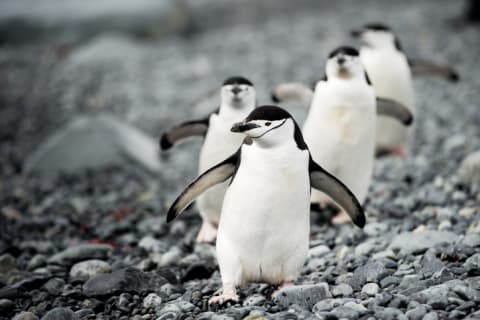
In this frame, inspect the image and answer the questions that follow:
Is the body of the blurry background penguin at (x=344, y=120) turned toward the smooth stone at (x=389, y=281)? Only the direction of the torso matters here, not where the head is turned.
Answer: yes

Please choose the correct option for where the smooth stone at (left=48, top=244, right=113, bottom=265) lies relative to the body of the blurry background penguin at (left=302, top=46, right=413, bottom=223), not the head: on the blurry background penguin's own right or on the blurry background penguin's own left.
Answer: on the blurry background penguin's own right

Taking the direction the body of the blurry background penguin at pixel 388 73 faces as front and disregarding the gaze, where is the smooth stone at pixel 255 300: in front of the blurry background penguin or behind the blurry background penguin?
in front

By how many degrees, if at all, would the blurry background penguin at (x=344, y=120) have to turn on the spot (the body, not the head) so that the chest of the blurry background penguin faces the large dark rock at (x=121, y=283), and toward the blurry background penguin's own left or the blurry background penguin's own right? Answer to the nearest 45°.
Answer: approximately 45° to the blurry background penguin's own right

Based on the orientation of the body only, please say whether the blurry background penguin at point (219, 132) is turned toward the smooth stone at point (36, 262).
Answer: no

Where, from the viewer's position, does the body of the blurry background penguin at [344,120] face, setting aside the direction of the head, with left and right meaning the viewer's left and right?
facing the viewer

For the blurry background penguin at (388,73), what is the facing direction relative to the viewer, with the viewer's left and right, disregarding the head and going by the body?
facing the viewer and to the left of the viewer

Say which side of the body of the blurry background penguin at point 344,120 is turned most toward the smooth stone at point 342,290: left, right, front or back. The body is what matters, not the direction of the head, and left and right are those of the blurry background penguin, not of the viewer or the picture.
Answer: front

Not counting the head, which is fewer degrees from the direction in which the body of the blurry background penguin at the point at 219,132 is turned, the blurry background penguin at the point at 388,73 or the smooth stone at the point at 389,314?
the smooth stone

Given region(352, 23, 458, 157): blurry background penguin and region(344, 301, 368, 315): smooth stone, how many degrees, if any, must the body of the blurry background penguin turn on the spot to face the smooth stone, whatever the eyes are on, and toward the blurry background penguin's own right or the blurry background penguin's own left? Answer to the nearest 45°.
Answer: approximately 45° to the blurry background penguin's own left

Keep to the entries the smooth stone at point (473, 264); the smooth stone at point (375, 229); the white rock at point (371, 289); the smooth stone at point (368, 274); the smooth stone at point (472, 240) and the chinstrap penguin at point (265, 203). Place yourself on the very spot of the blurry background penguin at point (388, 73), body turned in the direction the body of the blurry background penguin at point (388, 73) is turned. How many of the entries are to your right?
0

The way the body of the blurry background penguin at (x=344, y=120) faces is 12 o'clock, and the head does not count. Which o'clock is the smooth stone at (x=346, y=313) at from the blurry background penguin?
The smooth stone is roughly at 12 o'clock from the blurry background penguin.

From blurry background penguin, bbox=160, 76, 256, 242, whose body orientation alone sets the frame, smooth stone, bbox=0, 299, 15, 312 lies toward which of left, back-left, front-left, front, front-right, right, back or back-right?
front-right

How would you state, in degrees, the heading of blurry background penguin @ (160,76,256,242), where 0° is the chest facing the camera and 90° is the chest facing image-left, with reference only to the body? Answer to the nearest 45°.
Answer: approximately 0°

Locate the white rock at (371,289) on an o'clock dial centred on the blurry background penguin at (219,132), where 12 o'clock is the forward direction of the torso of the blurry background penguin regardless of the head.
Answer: The white rock is roughly at 11 o'clock from the blurry background penguin.

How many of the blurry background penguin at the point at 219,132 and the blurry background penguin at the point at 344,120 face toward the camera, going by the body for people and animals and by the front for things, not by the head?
2

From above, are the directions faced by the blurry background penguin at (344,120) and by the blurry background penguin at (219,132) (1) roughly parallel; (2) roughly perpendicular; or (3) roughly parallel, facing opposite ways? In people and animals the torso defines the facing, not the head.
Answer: roughly parallel

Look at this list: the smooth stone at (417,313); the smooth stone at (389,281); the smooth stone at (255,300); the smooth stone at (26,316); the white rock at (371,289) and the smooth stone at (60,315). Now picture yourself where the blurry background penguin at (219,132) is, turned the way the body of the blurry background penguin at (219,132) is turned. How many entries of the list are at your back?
0

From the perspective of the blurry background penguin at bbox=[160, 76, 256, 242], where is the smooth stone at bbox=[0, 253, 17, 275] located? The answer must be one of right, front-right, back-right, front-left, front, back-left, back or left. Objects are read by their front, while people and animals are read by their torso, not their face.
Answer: right
